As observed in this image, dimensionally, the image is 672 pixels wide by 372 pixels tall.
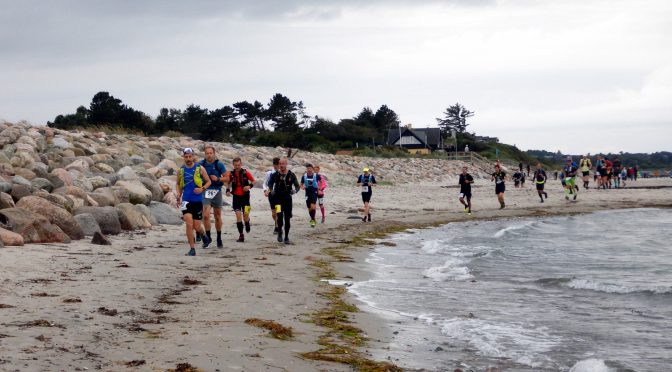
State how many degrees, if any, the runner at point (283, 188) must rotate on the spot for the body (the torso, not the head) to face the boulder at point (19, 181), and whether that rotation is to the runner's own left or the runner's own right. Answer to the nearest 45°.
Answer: approximately 90° to the runner's own right

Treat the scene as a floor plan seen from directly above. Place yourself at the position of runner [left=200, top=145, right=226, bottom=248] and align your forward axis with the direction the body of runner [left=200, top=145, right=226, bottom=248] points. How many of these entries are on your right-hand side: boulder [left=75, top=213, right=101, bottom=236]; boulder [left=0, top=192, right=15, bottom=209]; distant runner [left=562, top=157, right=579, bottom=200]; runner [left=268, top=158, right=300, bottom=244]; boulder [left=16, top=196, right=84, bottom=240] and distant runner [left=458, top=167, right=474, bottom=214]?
3

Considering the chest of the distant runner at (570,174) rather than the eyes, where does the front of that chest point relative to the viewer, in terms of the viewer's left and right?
facing the viewer

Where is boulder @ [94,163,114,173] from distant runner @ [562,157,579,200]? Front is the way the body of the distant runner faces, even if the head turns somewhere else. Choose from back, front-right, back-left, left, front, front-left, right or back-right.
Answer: front-right

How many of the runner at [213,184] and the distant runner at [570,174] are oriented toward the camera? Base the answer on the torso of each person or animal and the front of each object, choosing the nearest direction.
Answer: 2

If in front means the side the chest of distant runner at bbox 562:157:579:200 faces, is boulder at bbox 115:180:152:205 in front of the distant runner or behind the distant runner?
in front

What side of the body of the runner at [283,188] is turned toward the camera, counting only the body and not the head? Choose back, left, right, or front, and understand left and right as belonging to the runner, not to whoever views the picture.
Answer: front

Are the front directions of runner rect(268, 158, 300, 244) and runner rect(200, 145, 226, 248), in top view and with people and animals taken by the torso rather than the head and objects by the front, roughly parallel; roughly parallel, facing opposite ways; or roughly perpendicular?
roughly parallel

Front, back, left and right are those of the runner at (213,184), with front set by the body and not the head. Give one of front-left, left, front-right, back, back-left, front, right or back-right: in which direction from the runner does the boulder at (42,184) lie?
back-right

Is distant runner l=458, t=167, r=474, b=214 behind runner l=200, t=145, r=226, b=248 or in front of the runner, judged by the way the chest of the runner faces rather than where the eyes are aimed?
behind

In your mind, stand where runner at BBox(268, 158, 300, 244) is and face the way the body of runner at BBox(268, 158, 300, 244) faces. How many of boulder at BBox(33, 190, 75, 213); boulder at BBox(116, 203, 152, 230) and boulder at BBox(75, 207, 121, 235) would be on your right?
3

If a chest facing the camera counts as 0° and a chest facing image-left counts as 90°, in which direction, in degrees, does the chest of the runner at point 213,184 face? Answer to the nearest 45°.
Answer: approximately 0°

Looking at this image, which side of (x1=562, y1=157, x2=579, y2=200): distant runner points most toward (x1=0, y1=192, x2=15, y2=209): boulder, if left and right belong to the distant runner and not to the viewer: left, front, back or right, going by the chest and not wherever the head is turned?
front

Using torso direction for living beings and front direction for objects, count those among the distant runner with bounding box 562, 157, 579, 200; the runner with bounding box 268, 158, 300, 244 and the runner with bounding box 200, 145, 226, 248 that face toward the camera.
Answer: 3
